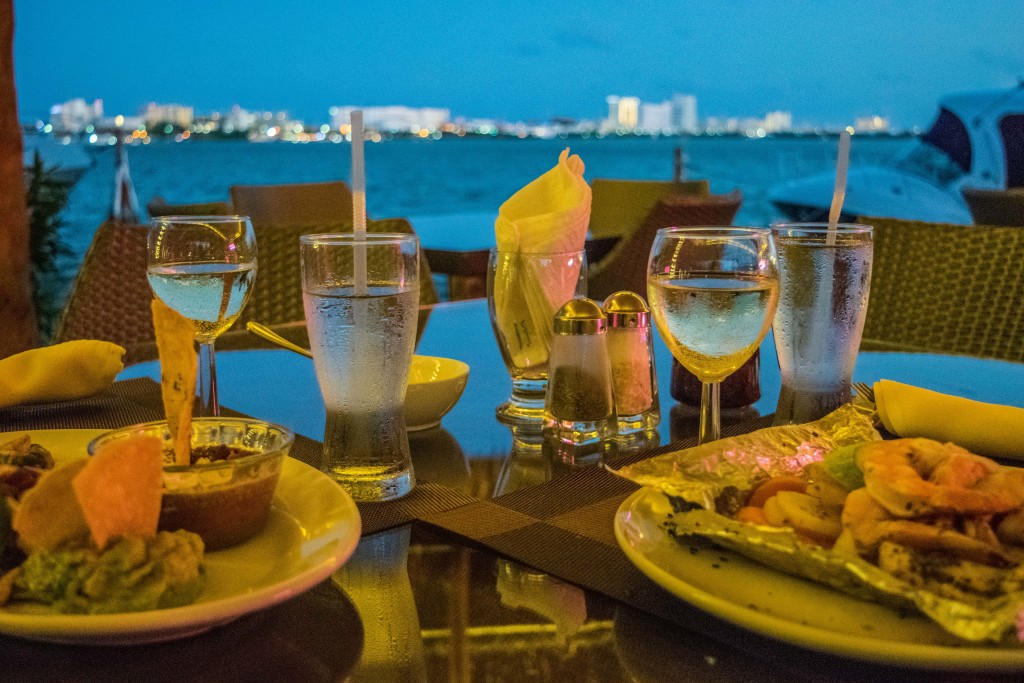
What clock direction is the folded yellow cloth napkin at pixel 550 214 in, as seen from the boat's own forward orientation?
The folded yellow cloth napkin is roughly at 9 o'clock from the boat.

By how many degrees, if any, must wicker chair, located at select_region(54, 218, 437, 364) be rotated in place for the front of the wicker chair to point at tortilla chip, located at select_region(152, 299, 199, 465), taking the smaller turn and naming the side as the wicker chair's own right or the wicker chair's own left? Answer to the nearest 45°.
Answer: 0° — it already faces it

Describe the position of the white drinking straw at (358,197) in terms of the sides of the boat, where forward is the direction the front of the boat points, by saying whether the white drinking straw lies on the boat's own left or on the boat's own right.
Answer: on the boat's own left

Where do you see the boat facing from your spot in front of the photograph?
facing to the left of the viewer

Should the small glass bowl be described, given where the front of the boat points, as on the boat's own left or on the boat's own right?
on the boat's own left

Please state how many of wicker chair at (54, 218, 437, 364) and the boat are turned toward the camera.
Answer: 1

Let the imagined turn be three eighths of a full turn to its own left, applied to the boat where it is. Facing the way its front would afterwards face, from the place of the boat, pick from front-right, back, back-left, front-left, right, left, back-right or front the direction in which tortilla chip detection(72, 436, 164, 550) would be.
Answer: front-right

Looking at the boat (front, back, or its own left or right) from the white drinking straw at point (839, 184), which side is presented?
left

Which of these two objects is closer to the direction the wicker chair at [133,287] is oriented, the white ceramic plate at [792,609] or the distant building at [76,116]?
the white ceramic plate
